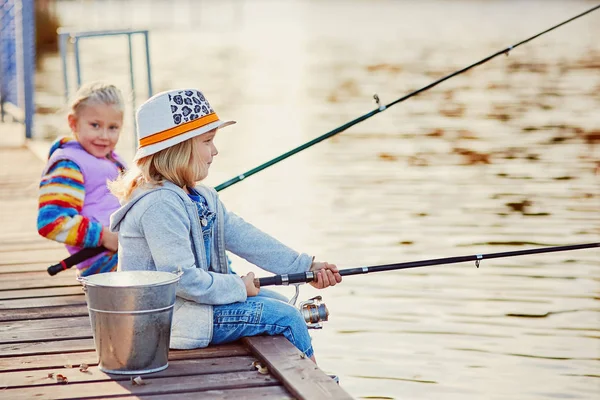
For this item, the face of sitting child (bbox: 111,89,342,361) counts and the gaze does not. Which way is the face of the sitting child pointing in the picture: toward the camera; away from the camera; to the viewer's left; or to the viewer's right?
to the viewer's right

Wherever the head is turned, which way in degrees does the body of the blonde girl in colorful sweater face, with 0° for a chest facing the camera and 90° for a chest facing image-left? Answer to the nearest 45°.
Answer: approximately 315°

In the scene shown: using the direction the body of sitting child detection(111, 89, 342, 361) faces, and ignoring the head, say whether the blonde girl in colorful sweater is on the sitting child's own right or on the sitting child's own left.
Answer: on the sitting child's own left

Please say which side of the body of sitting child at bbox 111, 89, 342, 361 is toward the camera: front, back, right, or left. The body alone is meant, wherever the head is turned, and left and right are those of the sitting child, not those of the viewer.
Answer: right

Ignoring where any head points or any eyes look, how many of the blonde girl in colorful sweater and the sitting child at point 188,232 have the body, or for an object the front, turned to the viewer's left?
0

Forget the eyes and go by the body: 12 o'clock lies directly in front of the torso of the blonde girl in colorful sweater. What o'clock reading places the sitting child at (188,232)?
The sitting child is roughly at 1 o'clock from the blonde girl in colorful sweater.

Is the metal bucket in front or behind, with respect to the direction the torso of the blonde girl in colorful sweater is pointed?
in front
